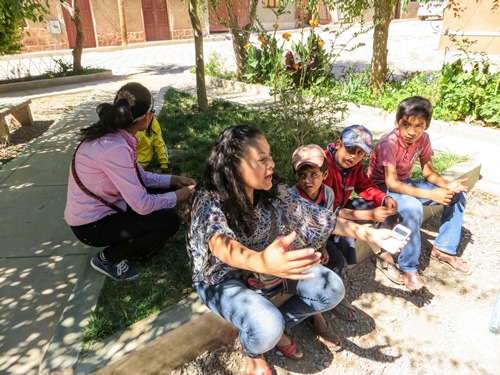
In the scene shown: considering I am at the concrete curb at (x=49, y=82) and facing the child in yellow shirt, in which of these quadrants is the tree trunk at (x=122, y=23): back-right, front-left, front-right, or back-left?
back-left

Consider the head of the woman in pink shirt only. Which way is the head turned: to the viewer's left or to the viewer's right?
to the viewer's right

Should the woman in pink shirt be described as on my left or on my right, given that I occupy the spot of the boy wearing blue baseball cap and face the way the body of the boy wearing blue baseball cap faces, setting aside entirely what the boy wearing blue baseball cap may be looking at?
on my right
